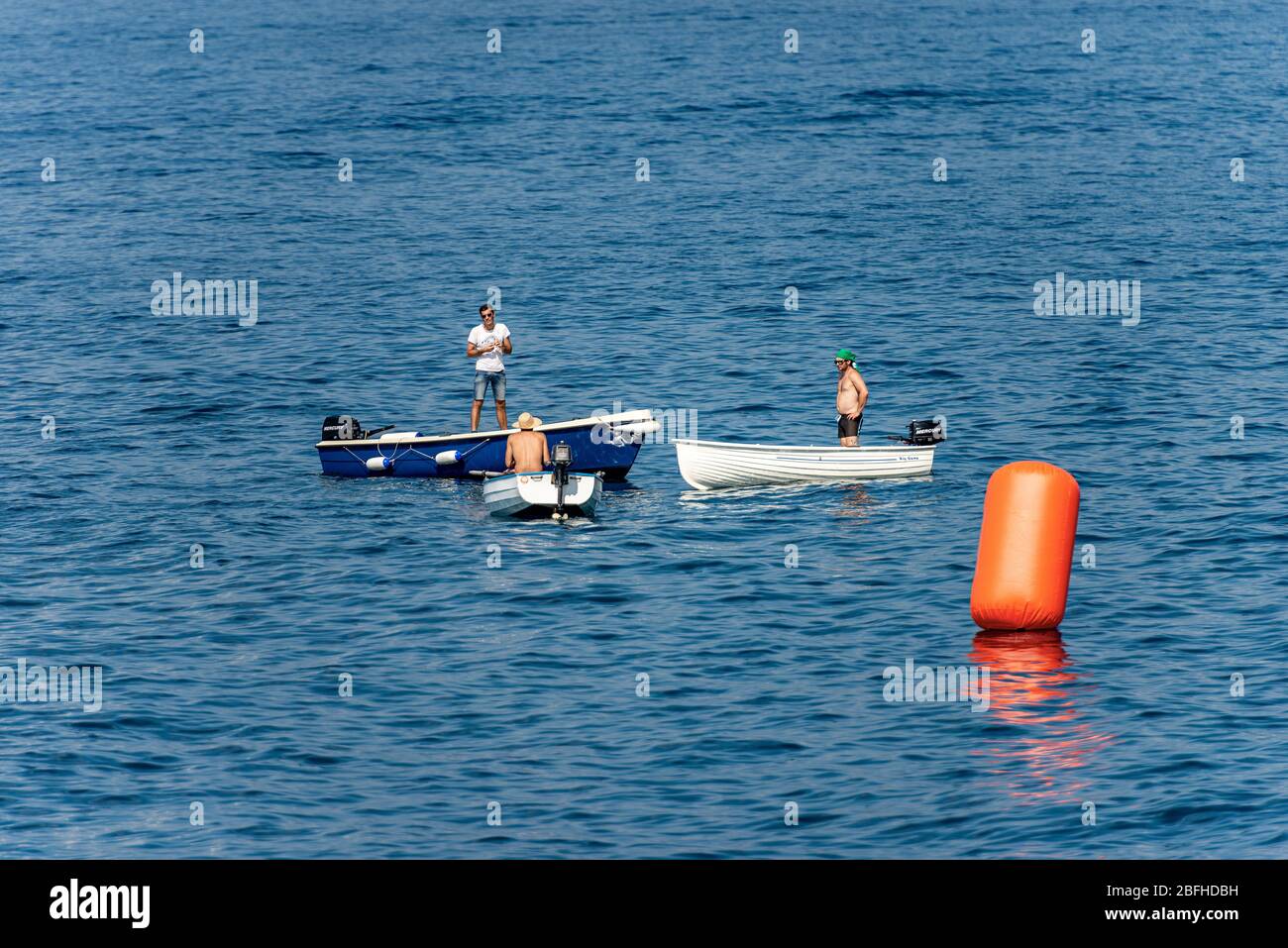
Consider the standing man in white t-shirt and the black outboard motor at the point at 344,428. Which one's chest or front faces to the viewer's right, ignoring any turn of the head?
the black outboard motor

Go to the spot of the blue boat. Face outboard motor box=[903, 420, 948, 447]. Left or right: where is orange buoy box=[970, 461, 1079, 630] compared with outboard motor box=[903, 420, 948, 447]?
right

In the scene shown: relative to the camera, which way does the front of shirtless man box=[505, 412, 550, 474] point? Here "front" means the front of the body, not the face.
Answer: away from the camera

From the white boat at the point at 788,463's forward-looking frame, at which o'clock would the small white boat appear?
The small white boat is roughly at 11 o'clock from the white boat.

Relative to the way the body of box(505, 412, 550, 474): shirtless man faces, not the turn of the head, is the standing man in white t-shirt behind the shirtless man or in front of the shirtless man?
in front

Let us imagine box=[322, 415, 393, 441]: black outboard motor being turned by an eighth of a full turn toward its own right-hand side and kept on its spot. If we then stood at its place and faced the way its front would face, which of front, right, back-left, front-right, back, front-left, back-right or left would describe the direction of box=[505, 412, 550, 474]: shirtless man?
front

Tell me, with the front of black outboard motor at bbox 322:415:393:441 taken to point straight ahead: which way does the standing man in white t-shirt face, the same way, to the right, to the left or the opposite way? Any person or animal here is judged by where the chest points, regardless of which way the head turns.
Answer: to the right

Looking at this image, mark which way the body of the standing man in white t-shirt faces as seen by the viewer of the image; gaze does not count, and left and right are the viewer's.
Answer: facing the viewer

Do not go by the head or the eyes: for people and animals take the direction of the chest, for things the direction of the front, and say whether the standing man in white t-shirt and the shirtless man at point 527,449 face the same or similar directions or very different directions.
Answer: very different directions

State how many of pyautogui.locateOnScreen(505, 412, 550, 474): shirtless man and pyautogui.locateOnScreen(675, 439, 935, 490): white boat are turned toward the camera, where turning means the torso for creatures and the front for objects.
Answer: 0

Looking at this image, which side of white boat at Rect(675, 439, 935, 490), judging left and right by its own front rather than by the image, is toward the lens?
left

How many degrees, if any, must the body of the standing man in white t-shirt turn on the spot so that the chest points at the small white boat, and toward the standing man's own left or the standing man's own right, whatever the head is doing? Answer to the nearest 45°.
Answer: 0° — they already face it

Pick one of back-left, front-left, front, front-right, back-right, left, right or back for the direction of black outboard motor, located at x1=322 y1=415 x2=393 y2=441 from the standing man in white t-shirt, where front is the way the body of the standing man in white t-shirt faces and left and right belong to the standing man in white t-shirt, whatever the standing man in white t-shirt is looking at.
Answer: right

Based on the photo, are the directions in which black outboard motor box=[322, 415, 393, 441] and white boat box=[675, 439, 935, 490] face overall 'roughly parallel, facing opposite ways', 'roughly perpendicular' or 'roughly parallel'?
roughly parallel, facing opposite ways

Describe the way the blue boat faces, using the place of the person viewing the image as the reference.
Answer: facing to the right of the viewer

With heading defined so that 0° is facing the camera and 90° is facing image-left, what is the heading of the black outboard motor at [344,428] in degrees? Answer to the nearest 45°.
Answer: approximately 270°

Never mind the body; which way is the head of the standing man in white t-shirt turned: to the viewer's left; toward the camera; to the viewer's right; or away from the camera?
toward the camera
